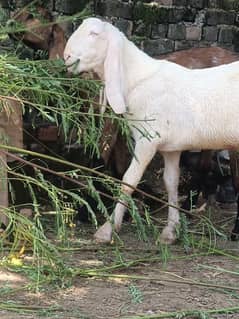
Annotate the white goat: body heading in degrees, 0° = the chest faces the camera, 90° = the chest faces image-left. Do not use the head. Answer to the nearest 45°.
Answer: approximately 90°
